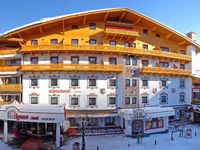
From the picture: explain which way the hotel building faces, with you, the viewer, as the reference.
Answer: facing the viewer
